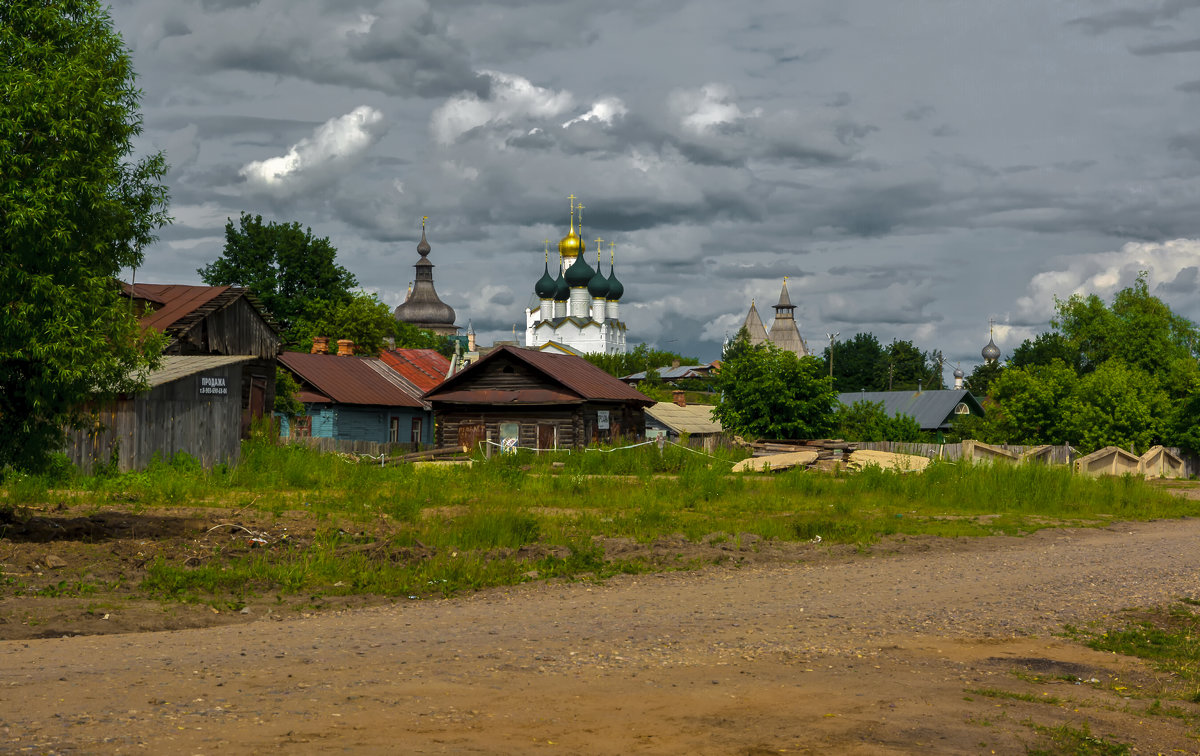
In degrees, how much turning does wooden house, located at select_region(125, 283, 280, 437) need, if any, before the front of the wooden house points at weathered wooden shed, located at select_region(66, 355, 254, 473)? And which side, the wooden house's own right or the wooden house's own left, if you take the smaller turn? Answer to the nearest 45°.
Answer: approximately 45° to the wooden house's own right

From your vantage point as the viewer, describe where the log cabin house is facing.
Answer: facing the viewer

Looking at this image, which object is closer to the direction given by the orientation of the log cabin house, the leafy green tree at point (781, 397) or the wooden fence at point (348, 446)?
the wooden fence

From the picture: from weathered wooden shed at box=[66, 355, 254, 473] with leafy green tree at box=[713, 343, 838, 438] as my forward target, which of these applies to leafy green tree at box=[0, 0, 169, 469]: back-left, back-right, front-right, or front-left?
back-right

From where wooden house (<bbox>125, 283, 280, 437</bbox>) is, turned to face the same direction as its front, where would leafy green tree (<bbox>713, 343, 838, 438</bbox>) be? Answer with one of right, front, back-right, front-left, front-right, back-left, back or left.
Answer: front-left

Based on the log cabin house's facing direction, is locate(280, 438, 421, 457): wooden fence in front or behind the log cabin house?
in front

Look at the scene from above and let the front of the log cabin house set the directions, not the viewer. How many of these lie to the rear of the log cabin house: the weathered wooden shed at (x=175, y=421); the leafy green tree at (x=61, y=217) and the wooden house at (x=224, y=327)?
0

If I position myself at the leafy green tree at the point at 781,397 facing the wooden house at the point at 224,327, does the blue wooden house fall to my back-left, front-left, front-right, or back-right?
front-right

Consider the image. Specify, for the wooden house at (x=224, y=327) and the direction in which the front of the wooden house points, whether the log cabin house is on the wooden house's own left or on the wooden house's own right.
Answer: on the wooden house's own left

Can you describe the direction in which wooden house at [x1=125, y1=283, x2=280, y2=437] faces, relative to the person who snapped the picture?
facing the viewer and to the right of the viewer

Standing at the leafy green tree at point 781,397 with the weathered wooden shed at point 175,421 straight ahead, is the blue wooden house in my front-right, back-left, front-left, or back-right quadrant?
front-right

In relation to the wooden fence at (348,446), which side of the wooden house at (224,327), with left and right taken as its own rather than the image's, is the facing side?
front

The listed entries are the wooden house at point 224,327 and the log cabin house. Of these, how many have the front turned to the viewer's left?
0

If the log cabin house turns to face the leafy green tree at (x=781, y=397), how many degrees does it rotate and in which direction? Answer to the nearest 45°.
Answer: approximately 45° to its left

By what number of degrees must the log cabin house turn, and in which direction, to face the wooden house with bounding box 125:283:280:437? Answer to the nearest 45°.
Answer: approximately 45° to its right

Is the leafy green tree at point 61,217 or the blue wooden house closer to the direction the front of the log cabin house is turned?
the leafy green tree

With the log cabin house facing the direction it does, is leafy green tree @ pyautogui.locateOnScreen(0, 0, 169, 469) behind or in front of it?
in front
